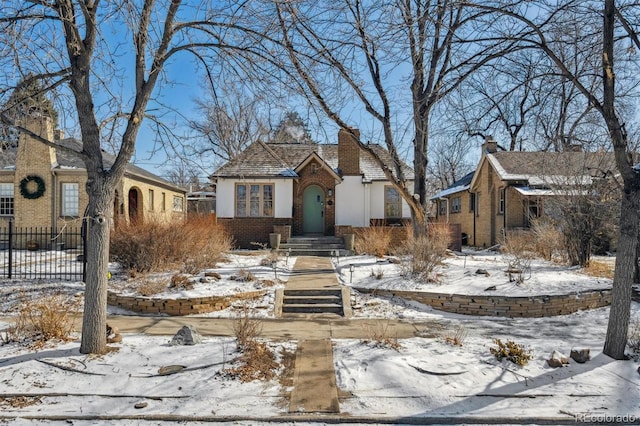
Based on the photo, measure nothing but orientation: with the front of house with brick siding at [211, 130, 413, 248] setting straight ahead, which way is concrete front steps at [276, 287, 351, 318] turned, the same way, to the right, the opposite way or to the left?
the same way

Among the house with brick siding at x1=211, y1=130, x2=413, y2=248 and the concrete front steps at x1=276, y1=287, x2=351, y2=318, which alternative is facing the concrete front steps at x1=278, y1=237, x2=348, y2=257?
the house with brick siding

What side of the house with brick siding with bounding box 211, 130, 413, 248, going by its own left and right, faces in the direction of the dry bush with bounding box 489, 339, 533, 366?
front

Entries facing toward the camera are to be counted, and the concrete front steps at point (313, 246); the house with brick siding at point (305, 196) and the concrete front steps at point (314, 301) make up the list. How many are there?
3

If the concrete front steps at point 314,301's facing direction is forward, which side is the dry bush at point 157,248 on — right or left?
on its right

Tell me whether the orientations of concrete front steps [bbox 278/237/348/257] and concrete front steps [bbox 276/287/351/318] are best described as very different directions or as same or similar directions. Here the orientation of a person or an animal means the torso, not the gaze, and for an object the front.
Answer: same or similar directions

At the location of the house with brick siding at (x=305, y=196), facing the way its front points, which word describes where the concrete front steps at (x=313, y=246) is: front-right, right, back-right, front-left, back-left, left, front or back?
front

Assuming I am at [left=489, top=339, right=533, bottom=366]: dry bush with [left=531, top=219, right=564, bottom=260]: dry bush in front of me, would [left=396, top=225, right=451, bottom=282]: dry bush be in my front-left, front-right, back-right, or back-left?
front-left

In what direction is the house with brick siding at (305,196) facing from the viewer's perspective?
toward the camera

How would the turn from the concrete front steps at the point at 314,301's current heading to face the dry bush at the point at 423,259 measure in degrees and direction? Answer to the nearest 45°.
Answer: approximately 135° to its left

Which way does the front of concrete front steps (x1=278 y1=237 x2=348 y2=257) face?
toward the camera

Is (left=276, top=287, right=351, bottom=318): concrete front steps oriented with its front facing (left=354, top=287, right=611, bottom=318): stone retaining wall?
no

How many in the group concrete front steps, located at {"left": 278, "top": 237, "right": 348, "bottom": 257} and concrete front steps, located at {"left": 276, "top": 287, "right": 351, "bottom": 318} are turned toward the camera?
2

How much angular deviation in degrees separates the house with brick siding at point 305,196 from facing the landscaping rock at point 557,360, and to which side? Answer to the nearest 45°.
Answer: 0° — it already faces it

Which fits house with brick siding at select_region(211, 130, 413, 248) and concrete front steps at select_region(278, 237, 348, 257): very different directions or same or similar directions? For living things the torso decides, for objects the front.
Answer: same or similar directions
